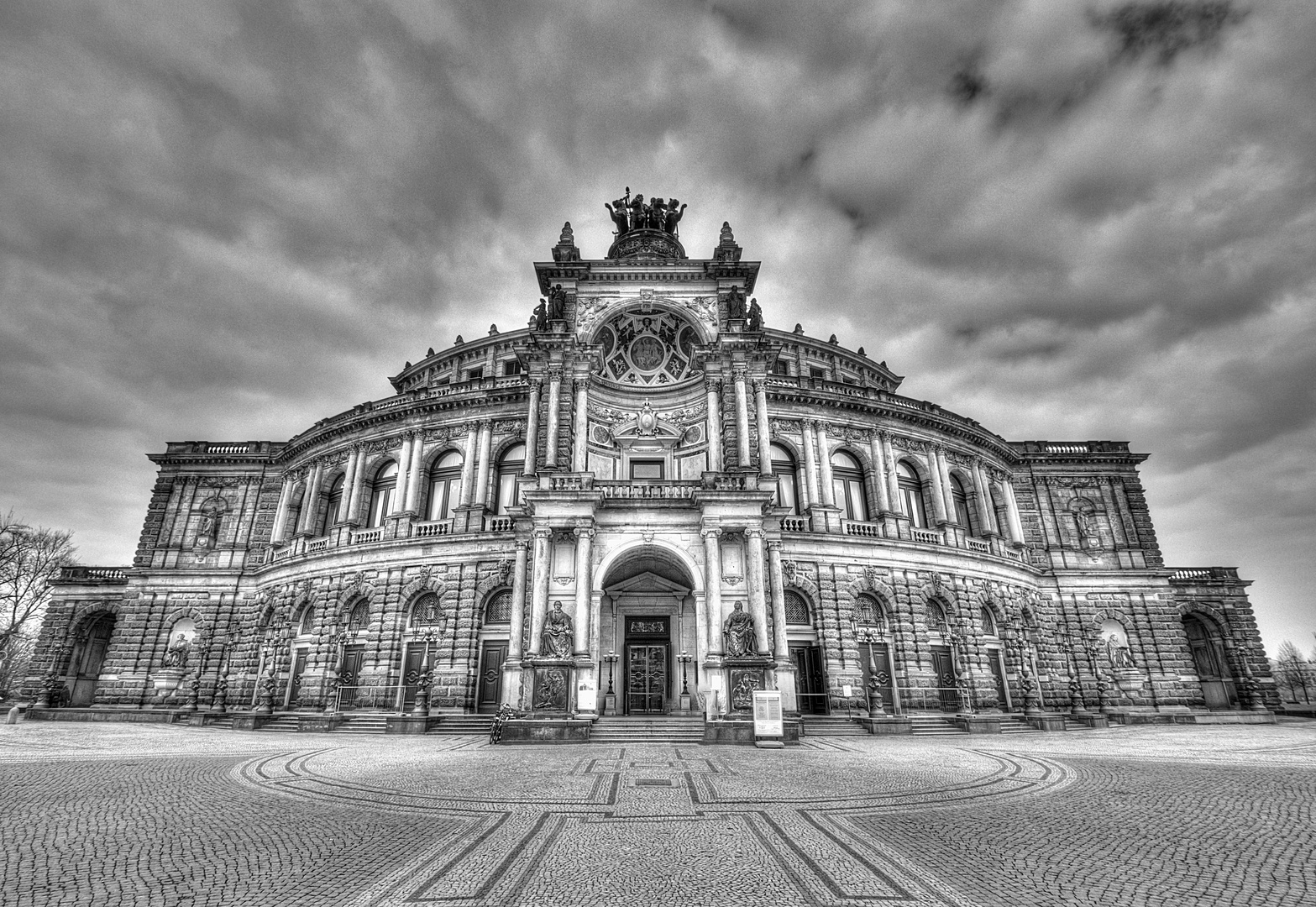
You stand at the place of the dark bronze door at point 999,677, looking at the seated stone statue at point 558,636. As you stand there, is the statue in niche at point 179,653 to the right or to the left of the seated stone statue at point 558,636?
right

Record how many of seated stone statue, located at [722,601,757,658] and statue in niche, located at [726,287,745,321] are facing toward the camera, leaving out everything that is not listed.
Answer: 2

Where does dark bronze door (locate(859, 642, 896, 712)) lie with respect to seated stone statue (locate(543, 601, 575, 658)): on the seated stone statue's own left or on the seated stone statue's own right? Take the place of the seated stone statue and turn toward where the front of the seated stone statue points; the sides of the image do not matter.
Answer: on the seated stone statue's own left

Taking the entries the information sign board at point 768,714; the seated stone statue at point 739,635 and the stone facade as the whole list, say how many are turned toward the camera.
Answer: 3

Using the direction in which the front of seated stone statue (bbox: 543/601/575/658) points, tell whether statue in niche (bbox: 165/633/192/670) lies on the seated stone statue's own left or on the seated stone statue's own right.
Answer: on the seated stone statue's own right

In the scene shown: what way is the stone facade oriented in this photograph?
toward the camera

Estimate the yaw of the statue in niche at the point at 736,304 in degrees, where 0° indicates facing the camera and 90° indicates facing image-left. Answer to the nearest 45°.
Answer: approximately 0°

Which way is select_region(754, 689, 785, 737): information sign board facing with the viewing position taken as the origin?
facing the viewer
